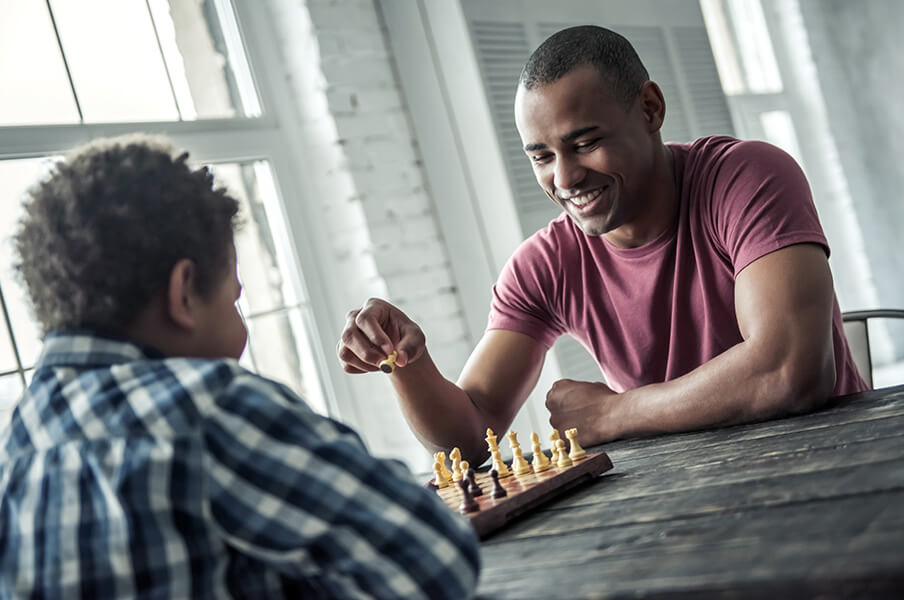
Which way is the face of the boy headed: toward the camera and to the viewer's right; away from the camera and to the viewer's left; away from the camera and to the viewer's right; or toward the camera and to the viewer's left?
away from the camera and to the viewer's right

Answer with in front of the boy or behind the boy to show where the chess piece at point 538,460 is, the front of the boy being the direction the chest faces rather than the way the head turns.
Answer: in front

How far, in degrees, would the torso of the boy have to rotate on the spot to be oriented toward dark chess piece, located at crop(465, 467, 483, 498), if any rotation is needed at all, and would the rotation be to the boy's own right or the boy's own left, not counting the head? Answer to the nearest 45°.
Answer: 0° — they already face it

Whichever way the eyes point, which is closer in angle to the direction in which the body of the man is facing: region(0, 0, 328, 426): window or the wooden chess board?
the wooden chess board

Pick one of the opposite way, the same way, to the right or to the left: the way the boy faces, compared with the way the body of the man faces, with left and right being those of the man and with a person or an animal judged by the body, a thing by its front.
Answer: the opposite way

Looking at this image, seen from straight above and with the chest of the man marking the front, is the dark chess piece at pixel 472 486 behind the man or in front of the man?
in front

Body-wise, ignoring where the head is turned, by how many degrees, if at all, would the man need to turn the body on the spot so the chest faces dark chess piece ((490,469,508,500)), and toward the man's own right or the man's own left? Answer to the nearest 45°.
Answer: approximately 45° to the man's own left

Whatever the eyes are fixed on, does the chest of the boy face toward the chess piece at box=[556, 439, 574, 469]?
yes

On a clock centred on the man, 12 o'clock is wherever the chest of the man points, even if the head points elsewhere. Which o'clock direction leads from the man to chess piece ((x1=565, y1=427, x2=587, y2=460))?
The chess piece is roughly at 11 o'clock from the man.

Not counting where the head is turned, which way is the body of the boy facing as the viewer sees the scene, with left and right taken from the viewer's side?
facing away from the viewer and to the right of the viewer

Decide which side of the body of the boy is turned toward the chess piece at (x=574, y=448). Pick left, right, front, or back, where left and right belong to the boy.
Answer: front

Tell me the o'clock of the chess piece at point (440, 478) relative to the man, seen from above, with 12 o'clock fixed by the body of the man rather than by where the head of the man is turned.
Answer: The chess piece is roughly at 12 o'clock from the man.

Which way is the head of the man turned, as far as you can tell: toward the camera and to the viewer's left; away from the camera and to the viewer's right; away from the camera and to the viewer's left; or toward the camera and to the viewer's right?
toward the camera and to the viewer's left

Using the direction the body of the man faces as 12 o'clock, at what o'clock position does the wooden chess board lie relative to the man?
The wooden chess board is roughly at 11 o'clock from the man.
